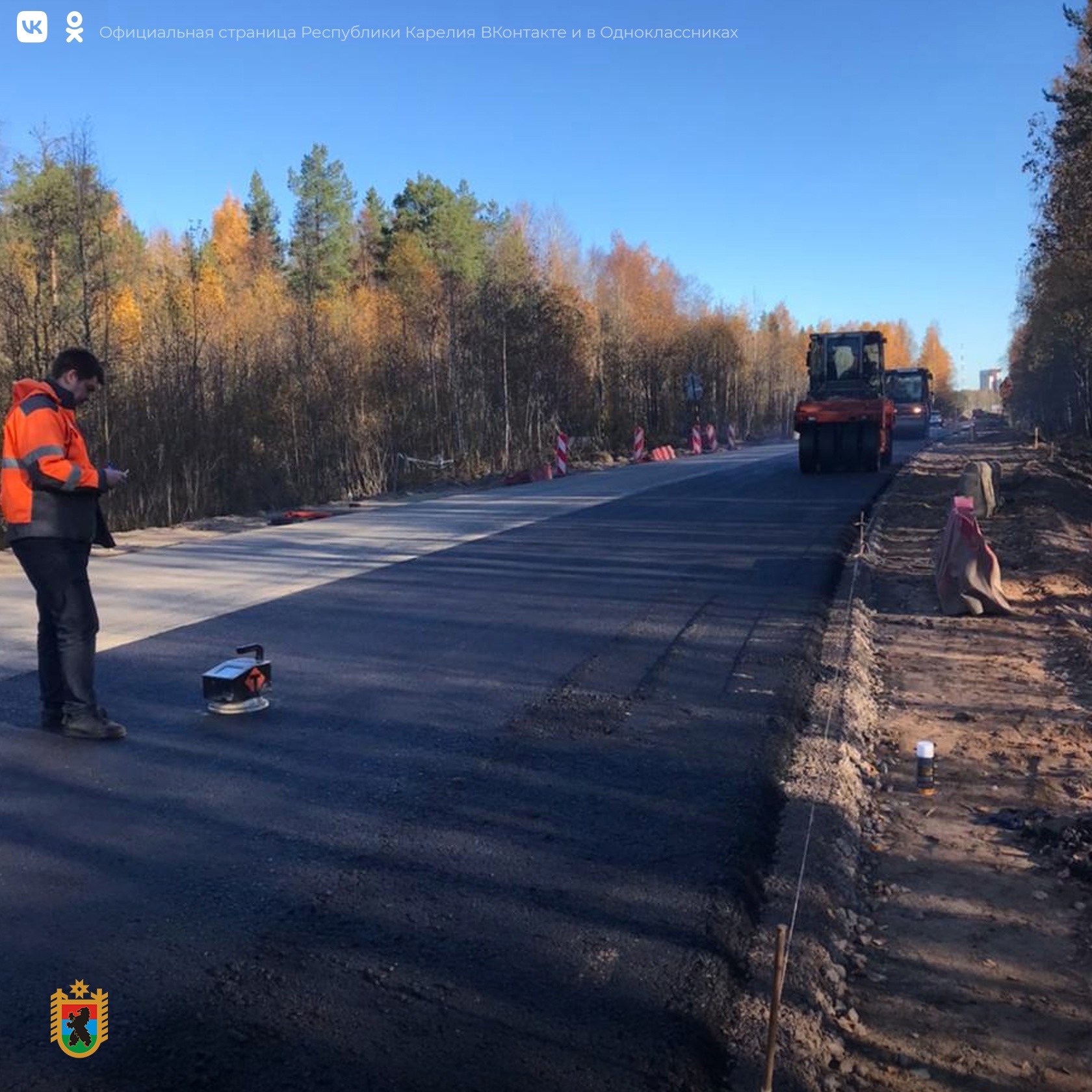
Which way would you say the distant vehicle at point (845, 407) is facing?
toward the camera

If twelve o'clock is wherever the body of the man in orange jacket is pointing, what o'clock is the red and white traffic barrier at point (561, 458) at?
The red and white traffic barrier is roughly at 10 o'clock from the man in orange jacket.

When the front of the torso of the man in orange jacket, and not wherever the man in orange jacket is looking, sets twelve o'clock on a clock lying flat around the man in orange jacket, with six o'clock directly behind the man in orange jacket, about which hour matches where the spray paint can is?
The spray paint can is roughly at 1 o'clock from the man in orange jacket.

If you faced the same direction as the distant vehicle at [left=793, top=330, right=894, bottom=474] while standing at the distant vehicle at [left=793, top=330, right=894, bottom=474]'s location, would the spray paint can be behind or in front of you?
in front

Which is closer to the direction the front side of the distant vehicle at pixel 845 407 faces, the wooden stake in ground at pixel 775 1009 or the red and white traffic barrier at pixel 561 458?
the wooden stake in ground

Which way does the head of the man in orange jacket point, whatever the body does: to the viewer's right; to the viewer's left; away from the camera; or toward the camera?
to the viewer's right

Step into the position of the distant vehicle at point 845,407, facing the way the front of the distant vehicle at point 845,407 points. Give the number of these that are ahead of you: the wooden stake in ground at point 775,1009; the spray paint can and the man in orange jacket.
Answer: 3

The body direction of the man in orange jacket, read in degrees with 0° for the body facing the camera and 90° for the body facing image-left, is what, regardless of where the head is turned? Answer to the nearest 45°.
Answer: approximately 270°

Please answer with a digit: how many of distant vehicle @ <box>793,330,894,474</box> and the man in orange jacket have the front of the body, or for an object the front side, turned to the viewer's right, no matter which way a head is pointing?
1
